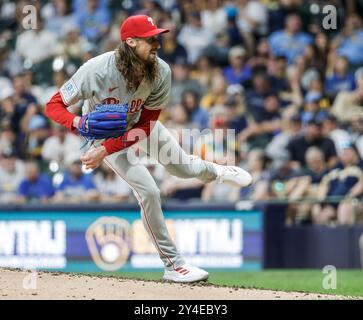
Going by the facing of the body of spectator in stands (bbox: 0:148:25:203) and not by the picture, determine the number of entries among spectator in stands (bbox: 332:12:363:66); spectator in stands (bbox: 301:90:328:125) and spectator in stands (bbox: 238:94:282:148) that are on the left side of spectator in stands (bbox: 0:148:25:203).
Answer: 3

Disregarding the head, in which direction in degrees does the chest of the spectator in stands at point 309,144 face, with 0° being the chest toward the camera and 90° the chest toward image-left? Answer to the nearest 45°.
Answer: approximately 0°

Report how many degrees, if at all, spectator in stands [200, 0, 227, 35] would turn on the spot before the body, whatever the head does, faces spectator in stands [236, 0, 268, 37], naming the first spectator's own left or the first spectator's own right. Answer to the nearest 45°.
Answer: approximately 90° to the first spectator's own left

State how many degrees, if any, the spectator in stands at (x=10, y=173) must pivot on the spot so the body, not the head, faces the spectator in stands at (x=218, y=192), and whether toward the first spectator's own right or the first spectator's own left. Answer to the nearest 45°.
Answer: approximately 45° to the first spectator's own left
